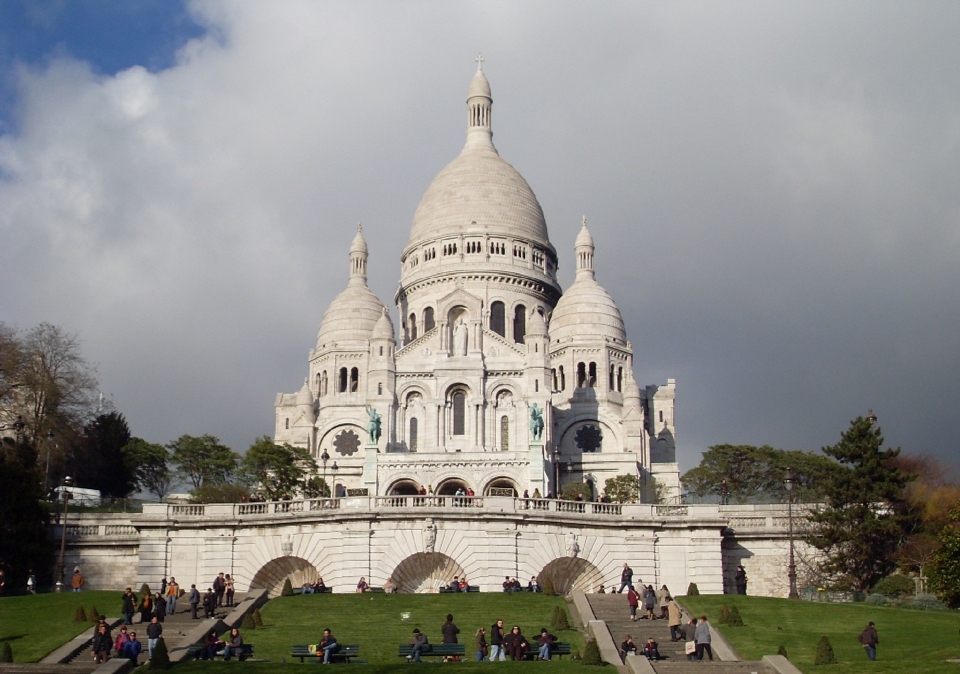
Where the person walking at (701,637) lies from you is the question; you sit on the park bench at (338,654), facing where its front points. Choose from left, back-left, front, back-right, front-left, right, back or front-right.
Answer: left

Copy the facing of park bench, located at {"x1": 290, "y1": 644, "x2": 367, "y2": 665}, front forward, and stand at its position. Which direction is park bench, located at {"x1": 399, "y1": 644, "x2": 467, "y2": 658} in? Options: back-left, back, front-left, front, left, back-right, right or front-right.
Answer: left

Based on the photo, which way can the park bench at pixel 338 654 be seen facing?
toward the camera

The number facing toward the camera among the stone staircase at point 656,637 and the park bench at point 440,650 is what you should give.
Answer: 2

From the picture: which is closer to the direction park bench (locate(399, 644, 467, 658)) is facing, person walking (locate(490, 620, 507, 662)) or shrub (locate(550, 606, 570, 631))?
the person walking

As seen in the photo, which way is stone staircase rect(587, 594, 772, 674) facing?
toward the camera

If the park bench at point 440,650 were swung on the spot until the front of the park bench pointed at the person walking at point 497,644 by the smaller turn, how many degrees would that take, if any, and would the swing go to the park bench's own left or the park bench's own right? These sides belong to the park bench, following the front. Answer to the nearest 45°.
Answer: approximately 90° to the park bench's own left

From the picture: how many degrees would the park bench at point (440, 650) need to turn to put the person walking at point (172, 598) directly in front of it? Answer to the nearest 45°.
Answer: approximately 135° to its right

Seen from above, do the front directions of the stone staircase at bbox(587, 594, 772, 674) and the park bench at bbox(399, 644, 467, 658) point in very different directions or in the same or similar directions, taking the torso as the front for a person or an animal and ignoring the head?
same or similar directions

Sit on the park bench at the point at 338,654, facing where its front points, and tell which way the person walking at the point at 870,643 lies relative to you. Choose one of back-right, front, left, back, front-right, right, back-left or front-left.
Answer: left
